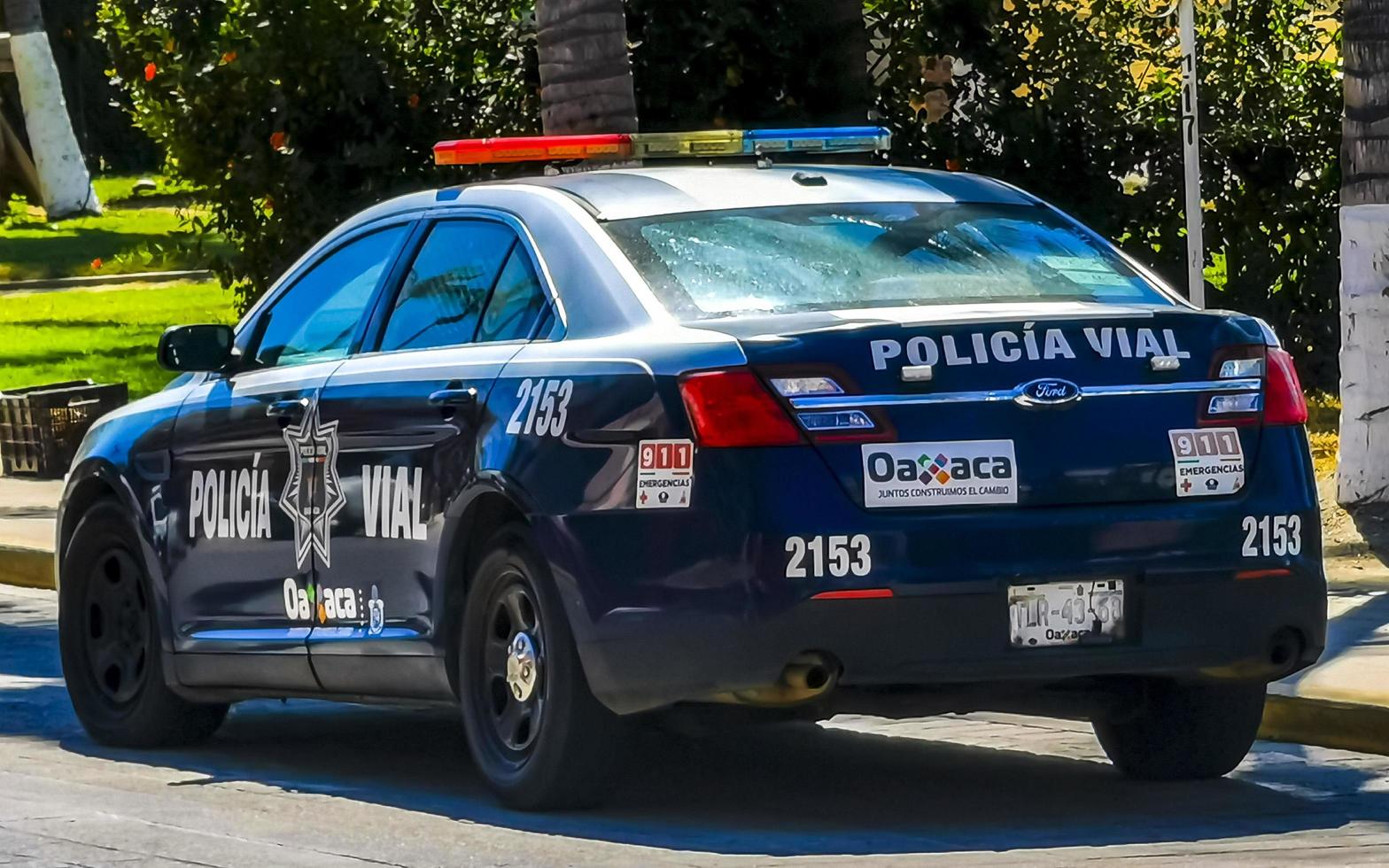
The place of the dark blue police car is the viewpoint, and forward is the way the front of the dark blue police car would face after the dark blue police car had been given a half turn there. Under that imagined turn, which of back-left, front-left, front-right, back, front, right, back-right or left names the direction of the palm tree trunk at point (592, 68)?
back-left

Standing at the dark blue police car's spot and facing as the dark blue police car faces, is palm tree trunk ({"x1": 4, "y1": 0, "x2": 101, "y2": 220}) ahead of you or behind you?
ahead

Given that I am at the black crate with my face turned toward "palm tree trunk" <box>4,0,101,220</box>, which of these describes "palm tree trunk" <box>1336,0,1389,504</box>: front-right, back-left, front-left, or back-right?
back-right

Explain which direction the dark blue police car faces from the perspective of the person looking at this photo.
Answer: facing away from the viewer and to the left of the viewer

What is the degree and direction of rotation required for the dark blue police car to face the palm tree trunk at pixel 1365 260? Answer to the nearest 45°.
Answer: approximately 90° to its right

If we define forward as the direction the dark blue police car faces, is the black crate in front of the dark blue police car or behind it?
in front

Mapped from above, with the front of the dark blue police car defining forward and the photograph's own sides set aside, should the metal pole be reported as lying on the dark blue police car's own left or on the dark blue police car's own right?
on the dark blue police car's own right

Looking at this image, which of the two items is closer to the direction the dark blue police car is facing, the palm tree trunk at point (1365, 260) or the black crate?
the black crate
